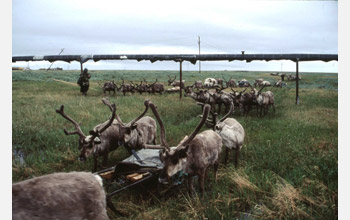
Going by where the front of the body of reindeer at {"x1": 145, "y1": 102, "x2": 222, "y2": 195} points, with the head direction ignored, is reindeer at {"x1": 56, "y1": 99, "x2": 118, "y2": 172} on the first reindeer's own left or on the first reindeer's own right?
on the first reindeer's own right

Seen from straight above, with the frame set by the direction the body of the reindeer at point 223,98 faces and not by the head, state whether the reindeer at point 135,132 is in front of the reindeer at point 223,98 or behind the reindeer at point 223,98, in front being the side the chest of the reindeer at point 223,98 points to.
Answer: in front

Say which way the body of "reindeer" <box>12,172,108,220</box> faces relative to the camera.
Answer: to the viewer's left

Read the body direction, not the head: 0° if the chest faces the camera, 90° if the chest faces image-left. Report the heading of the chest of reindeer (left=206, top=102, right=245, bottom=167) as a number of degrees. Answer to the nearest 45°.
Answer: approximately 45°

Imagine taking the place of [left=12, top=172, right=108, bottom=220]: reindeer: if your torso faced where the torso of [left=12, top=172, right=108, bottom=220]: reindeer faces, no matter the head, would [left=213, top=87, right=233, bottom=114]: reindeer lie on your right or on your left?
on your right

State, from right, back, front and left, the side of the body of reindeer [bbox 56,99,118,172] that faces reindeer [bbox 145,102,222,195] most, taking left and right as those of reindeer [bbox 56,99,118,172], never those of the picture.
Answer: left

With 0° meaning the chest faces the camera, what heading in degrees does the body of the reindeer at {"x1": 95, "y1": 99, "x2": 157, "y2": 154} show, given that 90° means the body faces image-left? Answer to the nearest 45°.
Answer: approximately 45°

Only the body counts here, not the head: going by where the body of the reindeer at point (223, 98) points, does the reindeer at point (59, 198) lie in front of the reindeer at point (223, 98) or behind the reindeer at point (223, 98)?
in front
